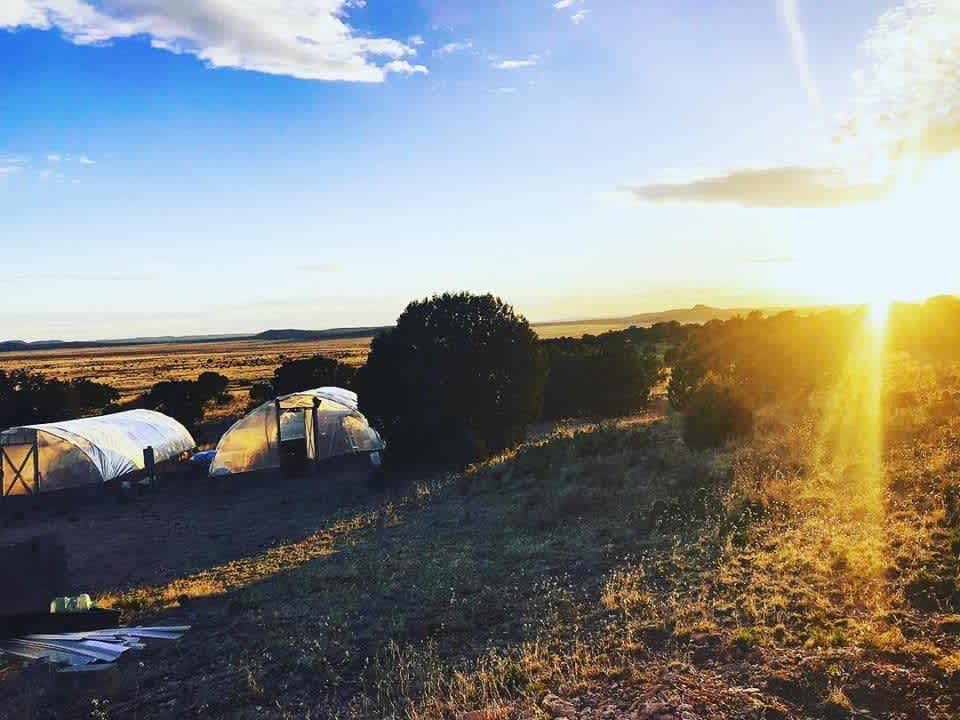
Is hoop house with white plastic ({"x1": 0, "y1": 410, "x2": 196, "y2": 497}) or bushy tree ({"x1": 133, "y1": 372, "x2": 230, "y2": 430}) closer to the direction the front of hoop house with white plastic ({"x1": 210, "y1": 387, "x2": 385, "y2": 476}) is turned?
the hoop house with white plastic

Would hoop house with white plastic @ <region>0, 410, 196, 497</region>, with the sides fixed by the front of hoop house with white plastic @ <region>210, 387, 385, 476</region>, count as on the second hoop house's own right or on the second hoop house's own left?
on the second hoop house's own right

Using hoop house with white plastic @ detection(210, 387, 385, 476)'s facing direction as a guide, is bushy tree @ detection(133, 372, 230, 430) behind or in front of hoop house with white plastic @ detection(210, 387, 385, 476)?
behind

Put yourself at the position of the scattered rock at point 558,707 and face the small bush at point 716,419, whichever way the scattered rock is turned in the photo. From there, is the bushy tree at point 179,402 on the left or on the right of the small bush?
left

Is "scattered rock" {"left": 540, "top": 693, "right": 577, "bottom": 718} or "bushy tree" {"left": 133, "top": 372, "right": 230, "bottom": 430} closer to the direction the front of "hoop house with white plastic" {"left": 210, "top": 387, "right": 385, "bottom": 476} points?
the scattered rock

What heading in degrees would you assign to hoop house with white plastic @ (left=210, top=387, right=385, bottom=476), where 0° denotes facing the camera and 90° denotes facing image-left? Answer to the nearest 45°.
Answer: approximately 0°
